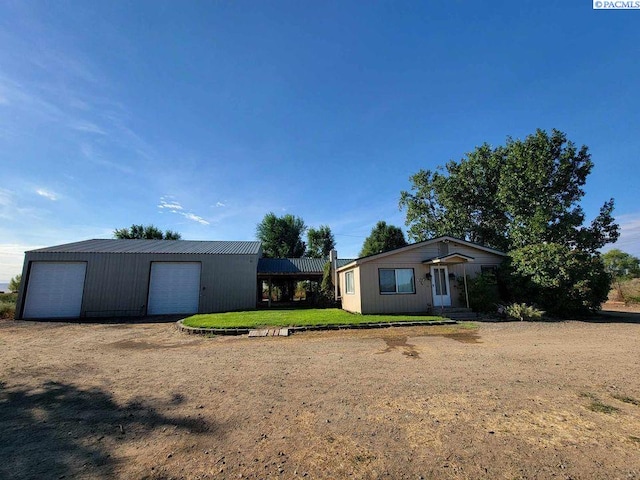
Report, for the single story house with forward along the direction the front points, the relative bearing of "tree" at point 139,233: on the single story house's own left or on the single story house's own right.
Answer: on the single story house's own right

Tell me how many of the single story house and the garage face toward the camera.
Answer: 2

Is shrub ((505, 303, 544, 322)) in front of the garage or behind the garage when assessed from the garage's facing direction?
in front

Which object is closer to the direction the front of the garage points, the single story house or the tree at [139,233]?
the single story house

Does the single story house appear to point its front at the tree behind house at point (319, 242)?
no

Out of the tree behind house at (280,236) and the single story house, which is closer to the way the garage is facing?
the single story house

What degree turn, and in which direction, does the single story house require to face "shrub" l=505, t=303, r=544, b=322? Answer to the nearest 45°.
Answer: approximately 90° to its left

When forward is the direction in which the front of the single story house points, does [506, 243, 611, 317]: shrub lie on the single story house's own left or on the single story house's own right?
on the single story house's own left

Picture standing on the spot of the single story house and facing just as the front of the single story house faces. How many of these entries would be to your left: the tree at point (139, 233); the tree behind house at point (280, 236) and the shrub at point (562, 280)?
1

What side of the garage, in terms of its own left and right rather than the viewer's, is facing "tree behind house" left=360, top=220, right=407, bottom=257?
left

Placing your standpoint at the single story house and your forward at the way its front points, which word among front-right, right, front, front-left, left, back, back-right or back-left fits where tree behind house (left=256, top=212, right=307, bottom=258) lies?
back-right

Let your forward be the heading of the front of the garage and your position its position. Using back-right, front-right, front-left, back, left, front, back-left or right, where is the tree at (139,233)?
back

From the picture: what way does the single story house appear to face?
toward the camera

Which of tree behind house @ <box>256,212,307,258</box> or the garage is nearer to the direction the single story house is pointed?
the garage
